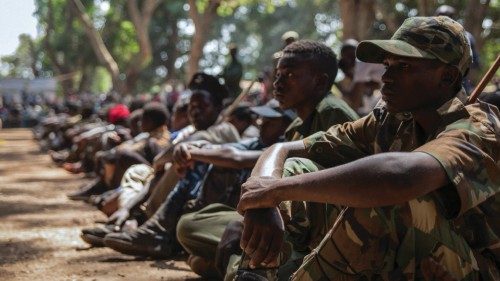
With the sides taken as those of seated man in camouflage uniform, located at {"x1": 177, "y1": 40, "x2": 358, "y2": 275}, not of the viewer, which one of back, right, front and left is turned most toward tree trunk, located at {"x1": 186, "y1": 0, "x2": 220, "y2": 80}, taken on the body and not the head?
right

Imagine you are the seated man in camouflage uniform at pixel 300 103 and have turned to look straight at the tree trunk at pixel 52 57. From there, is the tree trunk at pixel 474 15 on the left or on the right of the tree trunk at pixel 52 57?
right

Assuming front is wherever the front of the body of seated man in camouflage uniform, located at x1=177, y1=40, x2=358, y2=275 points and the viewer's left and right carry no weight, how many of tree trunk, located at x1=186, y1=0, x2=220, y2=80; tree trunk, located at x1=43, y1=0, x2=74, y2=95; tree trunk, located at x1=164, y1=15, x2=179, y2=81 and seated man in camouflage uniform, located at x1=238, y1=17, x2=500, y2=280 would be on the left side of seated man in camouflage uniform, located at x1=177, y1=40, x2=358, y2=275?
1
